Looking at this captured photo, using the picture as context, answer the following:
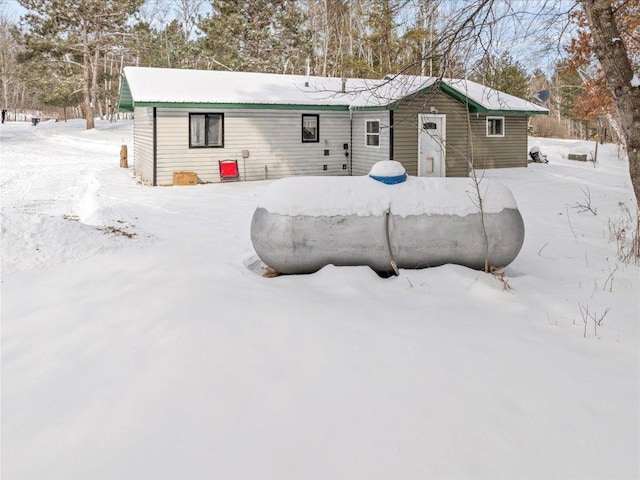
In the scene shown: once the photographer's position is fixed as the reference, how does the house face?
facing the viewer

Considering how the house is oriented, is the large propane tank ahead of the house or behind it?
ahead

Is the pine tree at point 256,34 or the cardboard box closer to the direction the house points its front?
the cardboard box

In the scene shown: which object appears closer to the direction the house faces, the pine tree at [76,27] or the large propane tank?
the large propane tank

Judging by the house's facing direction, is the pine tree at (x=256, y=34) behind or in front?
behind

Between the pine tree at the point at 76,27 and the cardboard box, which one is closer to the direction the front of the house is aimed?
the cardboard box
